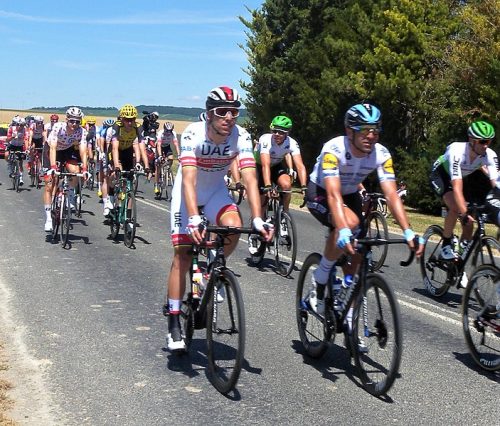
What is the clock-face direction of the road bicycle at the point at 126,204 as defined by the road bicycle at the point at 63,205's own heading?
the road bicycle at the point at 126,204 is roughly at 9 o'clock from the road bicycle at the point at 63,205.

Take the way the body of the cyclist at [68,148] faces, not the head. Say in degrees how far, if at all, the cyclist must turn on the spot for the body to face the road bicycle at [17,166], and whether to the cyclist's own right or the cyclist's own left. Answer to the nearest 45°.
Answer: approximately 180°

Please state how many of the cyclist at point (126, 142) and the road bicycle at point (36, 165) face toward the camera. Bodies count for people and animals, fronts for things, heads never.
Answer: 2

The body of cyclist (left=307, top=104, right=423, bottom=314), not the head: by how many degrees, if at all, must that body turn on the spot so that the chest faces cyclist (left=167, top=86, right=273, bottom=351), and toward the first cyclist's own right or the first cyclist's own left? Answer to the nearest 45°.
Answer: approximately 135° to the first cyclist's own right

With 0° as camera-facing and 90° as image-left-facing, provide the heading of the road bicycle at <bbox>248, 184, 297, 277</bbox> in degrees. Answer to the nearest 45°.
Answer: approximately 315°

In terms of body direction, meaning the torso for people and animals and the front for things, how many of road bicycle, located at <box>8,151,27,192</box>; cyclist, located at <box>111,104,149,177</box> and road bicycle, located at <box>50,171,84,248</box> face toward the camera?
3

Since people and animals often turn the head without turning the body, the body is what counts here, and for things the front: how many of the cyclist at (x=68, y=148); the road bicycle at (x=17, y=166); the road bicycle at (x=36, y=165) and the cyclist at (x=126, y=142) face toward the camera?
4

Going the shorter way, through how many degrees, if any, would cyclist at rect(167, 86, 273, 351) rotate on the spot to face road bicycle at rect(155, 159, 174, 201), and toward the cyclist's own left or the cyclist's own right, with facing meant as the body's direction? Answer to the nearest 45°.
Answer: approximately 135° to the cyclist's own left

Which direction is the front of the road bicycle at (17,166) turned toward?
toward the camera

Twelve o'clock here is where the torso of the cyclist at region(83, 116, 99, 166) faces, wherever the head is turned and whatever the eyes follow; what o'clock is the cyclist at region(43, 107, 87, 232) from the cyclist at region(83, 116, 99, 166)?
the cyclist at region(43, 107, 87, 232) is roughly at 12 o'clock from the cyclist at region(83, 116, 99, 166).

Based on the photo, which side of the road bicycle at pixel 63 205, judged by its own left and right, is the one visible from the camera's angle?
front

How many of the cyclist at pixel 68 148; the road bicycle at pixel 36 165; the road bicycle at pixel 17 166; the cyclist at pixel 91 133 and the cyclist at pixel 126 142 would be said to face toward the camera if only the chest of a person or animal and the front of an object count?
5

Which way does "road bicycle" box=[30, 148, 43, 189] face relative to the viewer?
toward the camera

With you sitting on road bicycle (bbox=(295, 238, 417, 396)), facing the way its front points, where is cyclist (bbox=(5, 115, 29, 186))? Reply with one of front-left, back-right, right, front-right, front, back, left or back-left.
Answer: back

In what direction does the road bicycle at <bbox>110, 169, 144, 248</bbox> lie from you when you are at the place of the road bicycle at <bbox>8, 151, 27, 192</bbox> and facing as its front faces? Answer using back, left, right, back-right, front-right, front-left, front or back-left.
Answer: front

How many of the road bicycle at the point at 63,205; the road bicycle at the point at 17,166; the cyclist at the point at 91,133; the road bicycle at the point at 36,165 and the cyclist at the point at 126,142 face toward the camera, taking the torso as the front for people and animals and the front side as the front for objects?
5

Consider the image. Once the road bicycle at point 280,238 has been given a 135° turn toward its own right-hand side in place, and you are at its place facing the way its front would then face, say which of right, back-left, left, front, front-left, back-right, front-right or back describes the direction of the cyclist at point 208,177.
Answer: left

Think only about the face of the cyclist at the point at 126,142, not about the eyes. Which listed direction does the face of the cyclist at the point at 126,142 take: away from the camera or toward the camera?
toward the camera

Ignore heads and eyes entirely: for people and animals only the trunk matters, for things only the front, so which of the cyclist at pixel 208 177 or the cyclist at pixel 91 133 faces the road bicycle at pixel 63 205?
the cyclist at pixel 91 133

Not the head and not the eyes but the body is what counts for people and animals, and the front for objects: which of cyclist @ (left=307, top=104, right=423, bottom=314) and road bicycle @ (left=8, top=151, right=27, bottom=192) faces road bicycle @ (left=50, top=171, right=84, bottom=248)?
road bicycle @ (left=8, top=151, right=27, bottom=192)

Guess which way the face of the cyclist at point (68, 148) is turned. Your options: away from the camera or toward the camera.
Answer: toward the camera
